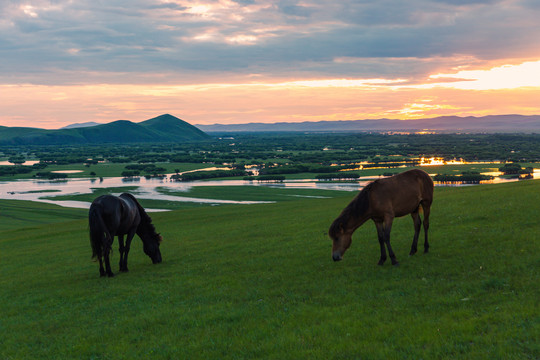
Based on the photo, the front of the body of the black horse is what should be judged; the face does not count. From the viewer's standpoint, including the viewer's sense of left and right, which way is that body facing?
facing away from the viewer and to the right of the viewer
